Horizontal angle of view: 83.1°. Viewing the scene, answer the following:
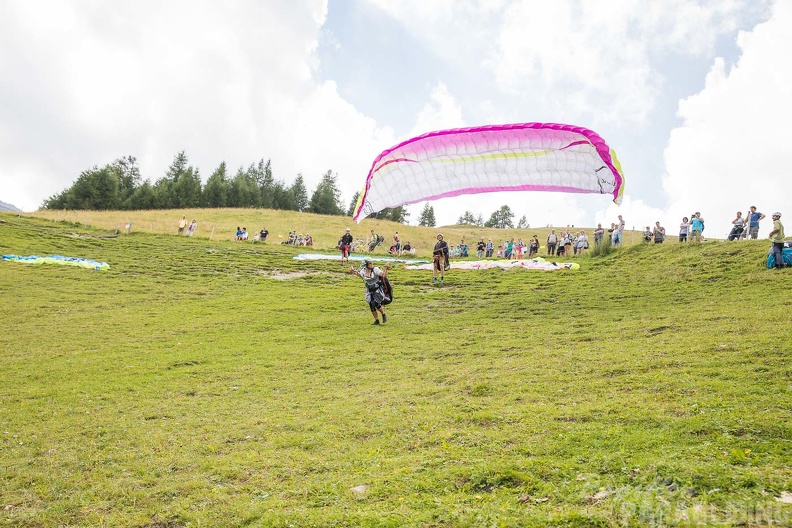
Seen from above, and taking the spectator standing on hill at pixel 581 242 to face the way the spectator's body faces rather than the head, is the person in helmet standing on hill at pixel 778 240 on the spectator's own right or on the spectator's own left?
on the spectator's own left

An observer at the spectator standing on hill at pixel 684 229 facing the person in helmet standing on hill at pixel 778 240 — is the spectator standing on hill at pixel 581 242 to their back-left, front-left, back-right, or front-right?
back-right

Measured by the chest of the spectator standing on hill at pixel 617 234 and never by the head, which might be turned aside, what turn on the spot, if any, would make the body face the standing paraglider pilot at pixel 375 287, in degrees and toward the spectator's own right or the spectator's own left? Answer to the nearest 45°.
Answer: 0° — they already face them

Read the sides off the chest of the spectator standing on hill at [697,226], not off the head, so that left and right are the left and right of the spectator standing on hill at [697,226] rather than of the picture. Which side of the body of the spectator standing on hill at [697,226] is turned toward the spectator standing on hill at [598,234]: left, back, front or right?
right

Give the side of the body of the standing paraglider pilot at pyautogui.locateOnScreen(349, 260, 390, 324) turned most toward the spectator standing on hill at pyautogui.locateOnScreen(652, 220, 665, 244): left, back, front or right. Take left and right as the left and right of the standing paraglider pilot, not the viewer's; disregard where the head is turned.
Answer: back

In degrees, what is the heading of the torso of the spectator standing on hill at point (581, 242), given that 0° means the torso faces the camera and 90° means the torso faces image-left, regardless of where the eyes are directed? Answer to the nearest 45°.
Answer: approximately 45°

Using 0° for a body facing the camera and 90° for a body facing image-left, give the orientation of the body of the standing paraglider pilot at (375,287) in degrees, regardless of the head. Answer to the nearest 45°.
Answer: approximately 45°
